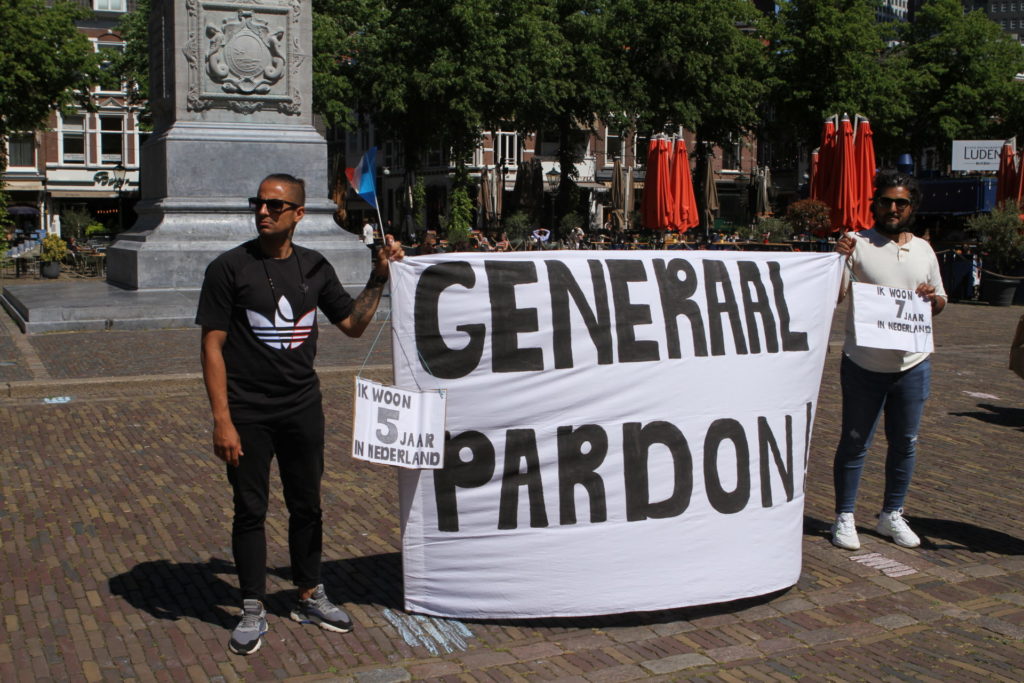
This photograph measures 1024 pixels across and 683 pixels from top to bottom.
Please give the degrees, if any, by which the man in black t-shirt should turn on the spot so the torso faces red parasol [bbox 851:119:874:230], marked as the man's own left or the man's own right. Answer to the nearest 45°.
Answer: approximately 135° to the man's own left

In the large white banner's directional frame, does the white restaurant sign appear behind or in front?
behind

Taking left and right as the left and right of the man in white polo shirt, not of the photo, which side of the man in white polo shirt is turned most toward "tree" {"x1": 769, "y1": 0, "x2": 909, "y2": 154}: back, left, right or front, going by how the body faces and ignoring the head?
back

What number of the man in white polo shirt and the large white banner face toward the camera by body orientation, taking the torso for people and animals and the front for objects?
2

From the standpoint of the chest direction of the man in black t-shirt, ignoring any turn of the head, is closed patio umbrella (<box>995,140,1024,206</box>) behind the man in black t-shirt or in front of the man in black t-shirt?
behind

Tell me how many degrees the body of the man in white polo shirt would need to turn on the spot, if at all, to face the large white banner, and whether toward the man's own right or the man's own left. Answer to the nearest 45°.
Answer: approximately 45° to the man's own right

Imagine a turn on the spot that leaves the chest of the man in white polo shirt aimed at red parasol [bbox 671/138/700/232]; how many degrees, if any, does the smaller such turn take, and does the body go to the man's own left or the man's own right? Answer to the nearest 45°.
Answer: approximately 180°

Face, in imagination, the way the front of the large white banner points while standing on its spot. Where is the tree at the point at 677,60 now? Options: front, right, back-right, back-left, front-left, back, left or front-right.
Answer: back
